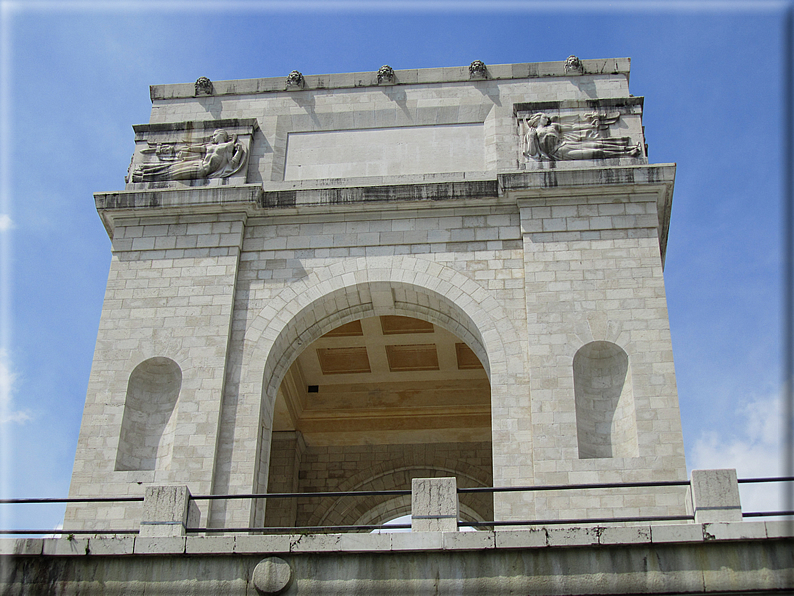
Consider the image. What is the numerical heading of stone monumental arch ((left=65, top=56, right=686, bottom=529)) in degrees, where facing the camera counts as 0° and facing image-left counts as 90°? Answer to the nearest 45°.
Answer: approximately 0°
